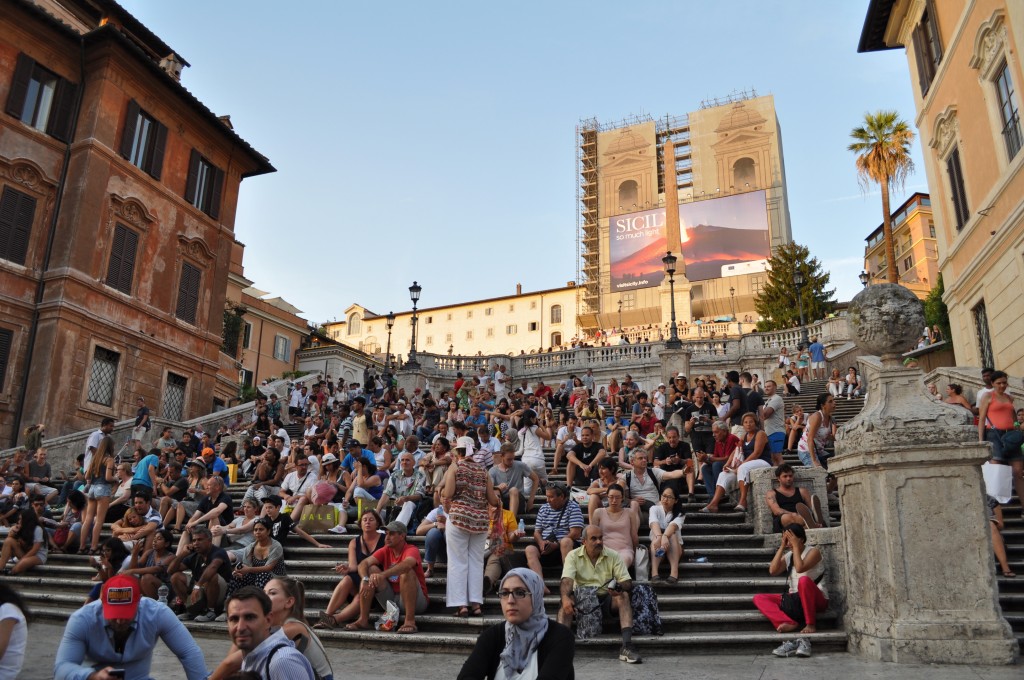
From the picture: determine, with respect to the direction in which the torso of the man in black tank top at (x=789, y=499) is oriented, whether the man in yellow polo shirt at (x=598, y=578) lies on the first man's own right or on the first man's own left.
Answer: on the first man's own right

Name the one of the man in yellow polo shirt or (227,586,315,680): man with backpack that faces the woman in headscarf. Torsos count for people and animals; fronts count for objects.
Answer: the man in yellow polo shirt

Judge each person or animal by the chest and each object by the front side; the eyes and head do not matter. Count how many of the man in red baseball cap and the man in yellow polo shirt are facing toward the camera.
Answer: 2

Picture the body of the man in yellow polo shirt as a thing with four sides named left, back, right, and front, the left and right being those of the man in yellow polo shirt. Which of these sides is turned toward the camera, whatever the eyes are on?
front

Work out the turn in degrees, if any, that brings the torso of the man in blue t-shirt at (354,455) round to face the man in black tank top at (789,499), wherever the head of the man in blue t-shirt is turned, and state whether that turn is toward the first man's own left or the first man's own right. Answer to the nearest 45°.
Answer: approximately 90° to the first man's own left

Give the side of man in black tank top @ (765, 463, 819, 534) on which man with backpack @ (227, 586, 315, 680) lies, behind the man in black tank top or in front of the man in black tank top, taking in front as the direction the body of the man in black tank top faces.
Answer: in front

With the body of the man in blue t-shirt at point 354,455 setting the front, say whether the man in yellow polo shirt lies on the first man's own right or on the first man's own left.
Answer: on the first man's own left

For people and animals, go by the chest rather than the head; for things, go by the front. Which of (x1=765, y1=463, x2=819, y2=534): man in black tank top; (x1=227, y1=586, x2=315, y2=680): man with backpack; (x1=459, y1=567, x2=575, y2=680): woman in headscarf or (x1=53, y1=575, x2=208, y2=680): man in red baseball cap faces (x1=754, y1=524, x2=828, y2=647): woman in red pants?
the man in black tank top

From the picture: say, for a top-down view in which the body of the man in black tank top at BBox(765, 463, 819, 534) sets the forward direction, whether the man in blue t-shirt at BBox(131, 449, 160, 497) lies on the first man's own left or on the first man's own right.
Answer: on the first man's own right

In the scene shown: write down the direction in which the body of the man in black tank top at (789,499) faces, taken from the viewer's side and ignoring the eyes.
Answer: toward the camera
